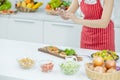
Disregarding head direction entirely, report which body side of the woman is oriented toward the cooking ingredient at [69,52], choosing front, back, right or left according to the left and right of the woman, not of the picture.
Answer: front

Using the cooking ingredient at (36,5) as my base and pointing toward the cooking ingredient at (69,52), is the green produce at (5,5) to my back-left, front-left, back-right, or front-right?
back-right

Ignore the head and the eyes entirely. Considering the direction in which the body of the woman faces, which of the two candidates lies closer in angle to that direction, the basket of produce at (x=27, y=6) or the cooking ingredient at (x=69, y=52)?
the cooking ingredient

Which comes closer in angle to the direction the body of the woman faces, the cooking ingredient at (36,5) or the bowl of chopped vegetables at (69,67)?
the bowl of chopped vegetables

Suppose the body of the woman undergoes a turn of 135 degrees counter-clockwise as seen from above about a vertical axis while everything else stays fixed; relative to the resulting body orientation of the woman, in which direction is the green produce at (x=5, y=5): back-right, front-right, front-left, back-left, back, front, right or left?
back-left

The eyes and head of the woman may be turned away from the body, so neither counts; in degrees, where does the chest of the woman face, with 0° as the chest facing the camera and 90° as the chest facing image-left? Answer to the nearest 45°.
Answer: approximately 45°
